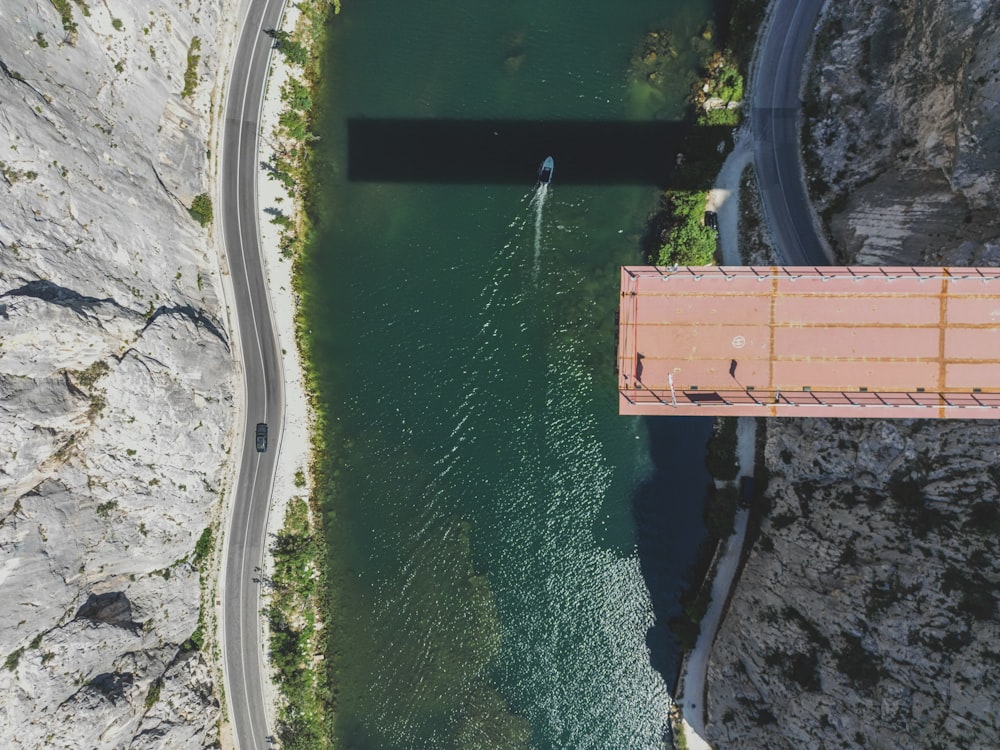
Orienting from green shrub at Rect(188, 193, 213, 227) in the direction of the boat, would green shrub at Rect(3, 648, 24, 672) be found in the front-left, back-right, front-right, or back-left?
back-right

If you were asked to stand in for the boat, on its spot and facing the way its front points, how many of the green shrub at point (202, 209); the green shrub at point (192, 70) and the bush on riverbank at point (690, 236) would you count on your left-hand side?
2

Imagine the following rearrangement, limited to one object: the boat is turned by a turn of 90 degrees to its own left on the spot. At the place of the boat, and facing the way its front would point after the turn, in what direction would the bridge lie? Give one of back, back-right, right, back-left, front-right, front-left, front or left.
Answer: back-left

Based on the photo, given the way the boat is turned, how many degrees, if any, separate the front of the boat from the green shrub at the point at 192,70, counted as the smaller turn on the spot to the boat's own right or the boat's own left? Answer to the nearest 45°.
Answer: approximately 90° to the boat's own left

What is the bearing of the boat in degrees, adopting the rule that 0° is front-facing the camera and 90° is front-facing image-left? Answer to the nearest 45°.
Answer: approximately 180°

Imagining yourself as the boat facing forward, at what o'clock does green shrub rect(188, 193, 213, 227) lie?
The green shrub is roughly at 9 o'clock from the boat.

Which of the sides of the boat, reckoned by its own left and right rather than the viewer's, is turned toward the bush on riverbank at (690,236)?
right
